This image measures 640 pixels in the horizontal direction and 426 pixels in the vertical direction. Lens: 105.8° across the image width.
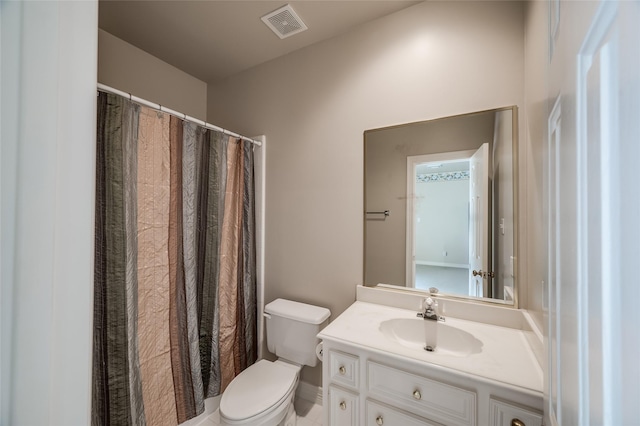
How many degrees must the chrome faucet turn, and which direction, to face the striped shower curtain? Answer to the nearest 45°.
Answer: approximately 90° to its right

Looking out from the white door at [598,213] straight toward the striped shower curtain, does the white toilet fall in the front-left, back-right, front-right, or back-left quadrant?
front-right

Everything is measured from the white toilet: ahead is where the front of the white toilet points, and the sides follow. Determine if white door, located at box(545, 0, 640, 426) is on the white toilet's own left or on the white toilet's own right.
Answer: on the white toilet's own left

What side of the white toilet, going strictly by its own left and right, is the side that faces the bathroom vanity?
left

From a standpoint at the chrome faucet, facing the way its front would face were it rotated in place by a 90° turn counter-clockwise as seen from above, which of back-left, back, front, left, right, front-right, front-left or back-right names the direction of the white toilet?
back

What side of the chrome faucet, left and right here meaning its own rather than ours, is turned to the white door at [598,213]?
front

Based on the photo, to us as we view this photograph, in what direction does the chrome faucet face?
facing the viewer
